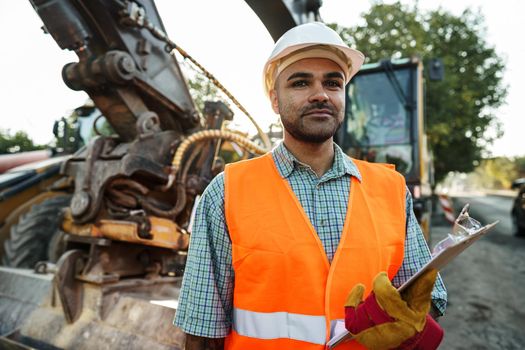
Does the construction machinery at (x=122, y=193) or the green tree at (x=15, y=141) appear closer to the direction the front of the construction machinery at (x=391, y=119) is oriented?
the construction machinery

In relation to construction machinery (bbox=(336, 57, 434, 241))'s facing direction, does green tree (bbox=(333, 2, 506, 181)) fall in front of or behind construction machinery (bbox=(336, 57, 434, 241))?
behind

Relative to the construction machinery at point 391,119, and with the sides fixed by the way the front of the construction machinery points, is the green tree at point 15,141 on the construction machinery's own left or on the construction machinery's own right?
on the construction machinery's own right

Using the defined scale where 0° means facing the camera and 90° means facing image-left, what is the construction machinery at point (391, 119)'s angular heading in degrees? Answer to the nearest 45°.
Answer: approximately 0°

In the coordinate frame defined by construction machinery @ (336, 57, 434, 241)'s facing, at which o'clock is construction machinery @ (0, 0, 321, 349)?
construction machinery @ (0, 0, 321, 349) is roughly at 1 o'clock from construction machinery @ (336, 57, 434, 241).

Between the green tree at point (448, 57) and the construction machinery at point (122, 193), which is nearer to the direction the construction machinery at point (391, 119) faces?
the construction machinery

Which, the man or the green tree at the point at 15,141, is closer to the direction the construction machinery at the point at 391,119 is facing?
the man

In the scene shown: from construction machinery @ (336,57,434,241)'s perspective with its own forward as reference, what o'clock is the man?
The man is roughly at 12 o'clock from the construction machinery.

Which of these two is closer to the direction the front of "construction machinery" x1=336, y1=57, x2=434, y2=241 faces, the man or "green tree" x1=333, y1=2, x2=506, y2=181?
the man
